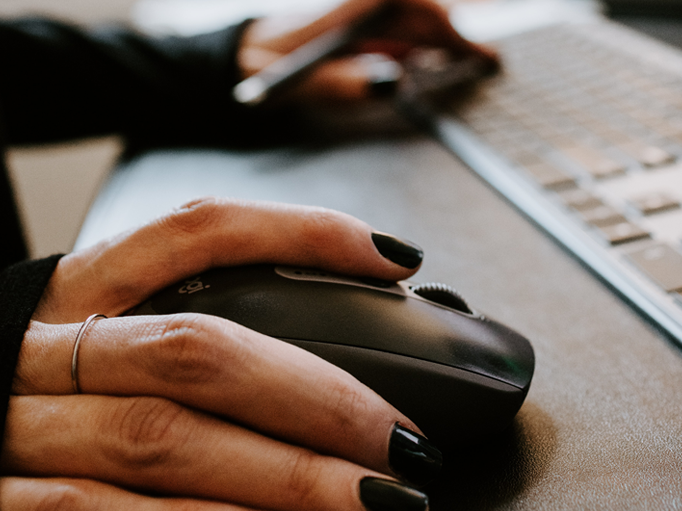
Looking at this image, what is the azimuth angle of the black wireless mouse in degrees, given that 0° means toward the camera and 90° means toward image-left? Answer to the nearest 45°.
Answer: approximately 315°

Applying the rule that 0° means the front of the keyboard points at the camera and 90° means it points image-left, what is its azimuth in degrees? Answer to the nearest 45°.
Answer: approximately 45°

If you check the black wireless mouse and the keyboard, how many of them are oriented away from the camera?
0
